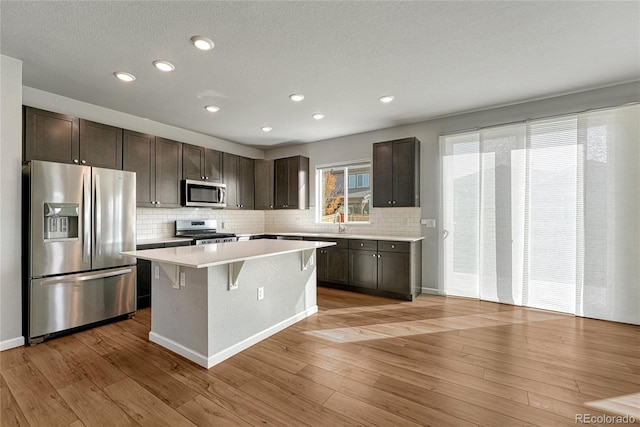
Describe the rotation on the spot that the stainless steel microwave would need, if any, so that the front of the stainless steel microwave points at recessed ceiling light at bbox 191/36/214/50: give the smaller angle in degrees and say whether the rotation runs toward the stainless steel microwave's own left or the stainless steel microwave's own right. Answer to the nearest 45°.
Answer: approximately 45° to the stainless steel microwave's own right

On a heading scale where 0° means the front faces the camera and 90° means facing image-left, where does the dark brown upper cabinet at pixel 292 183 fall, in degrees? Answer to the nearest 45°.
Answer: approximately 45°

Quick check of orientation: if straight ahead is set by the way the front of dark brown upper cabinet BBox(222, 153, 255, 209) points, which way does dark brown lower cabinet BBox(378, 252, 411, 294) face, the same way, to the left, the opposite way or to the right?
to the right

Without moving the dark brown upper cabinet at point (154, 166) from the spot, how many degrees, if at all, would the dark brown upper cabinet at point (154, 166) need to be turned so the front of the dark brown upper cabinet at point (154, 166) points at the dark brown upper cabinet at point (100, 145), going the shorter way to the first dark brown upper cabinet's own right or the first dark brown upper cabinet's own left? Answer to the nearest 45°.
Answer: approximately 90° to the first dark brown upper cabinet's own right

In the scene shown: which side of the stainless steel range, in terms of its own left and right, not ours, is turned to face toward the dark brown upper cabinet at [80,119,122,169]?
right

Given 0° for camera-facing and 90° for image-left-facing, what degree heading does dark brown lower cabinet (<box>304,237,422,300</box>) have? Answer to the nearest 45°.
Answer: approximately 45°

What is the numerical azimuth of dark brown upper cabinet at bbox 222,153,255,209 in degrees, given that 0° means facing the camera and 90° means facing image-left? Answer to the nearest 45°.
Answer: approximately 315°

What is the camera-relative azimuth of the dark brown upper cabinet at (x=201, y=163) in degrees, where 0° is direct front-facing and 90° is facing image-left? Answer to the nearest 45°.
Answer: approximately 315°

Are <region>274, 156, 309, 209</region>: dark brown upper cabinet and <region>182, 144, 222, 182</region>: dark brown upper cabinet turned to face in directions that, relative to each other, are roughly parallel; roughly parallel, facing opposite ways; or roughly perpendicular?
roughly perpendicular

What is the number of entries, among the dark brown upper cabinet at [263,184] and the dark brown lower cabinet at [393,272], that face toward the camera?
2
